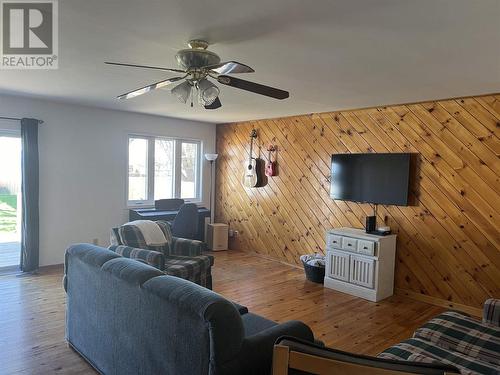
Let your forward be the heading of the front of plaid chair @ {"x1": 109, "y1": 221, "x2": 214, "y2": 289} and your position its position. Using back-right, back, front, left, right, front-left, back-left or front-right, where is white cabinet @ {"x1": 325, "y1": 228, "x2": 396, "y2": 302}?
front-left

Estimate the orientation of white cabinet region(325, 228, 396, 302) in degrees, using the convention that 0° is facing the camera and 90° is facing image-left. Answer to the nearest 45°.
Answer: approximately 45°

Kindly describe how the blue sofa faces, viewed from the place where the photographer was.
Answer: facing away from the viewer and to the right of the viewer

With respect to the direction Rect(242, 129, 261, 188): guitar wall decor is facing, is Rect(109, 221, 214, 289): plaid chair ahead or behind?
ahead

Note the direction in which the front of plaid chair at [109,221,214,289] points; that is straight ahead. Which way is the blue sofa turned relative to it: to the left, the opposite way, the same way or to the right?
to the left

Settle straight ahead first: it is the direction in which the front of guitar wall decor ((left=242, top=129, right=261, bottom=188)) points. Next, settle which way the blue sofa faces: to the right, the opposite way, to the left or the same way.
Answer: the opposite way

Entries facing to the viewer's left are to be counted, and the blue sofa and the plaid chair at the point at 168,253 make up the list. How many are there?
0

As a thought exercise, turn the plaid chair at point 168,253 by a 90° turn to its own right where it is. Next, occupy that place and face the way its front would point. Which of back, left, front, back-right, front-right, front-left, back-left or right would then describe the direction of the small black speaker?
back-left

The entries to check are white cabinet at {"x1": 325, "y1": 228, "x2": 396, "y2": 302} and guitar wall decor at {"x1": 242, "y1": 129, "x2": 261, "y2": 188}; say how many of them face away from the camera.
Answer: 0

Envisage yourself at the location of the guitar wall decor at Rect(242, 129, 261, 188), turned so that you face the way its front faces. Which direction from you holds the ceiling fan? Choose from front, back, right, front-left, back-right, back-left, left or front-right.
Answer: front-left

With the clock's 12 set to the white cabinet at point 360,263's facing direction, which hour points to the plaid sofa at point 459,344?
The plaid sofa is roughly at 10 o'clock from the white cabinet.

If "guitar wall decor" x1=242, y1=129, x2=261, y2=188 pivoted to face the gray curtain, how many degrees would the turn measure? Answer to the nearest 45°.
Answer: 0° — it already faces it

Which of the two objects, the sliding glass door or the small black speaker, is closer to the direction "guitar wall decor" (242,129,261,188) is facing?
the sliding glass door

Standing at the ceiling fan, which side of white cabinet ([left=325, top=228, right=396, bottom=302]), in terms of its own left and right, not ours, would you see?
front
